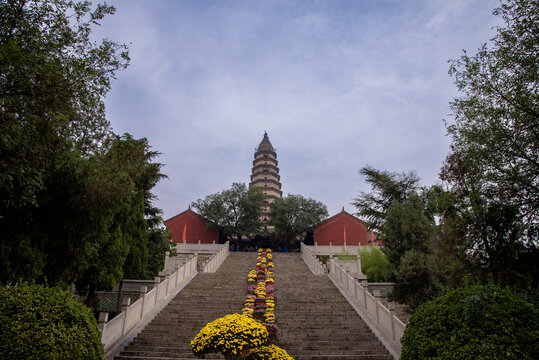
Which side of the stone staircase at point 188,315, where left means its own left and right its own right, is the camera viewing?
front

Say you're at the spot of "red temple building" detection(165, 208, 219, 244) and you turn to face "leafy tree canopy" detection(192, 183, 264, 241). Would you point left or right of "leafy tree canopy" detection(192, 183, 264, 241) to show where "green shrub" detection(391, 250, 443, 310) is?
right

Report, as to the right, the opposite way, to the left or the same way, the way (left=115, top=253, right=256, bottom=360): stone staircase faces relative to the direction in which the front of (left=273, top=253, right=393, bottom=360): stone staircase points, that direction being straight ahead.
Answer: the same way

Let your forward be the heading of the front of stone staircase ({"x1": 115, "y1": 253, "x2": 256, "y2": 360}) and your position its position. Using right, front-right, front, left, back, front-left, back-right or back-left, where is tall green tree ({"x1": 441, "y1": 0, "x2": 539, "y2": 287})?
front-left

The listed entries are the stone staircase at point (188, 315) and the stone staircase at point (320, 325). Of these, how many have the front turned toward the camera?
2

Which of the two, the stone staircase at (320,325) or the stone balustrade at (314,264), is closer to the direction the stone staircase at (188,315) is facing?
the stone staircase

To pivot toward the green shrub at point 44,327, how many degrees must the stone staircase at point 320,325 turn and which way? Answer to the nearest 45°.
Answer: approximately 45° to its right

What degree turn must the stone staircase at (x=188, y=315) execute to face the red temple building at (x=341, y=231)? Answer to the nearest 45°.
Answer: approximately 135° to its left

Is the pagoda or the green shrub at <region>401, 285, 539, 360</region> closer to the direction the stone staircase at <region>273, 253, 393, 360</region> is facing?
the green shrub

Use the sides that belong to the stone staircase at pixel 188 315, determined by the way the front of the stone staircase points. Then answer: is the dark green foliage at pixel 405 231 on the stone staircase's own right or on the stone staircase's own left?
on the stone staircase's own left

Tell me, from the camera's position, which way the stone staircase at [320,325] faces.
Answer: facing the viewer

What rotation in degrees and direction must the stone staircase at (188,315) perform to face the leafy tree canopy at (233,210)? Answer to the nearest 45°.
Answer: approximately 180°

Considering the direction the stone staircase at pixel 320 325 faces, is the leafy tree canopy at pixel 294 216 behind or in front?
behind
